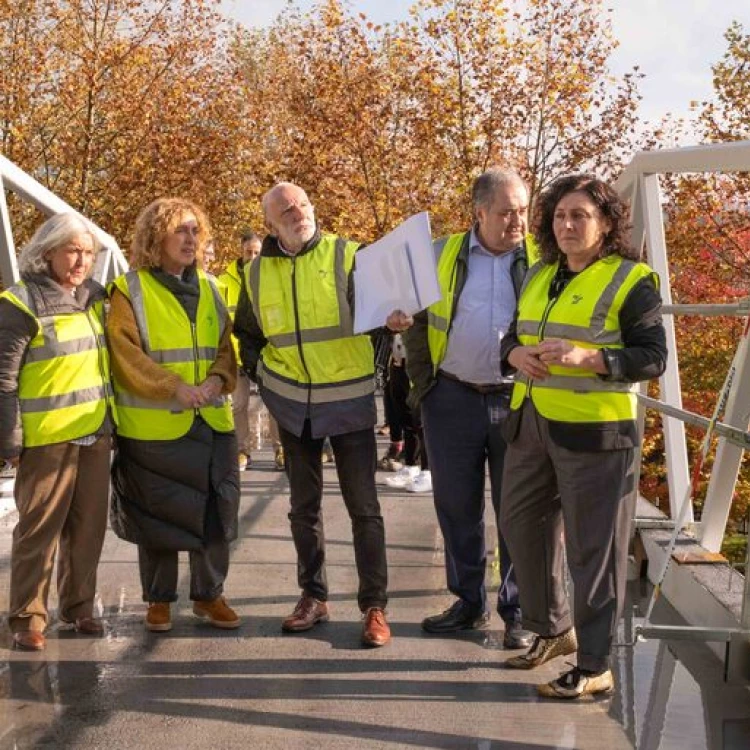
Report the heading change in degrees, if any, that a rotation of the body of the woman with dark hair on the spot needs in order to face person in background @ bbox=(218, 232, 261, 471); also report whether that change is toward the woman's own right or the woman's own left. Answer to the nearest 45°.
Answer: approximately 90° to the woman's own right

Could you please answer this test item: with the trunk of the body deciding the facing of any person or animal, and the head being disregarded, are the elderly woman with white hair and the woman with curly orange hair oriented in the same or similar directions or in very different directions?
same or similar directions

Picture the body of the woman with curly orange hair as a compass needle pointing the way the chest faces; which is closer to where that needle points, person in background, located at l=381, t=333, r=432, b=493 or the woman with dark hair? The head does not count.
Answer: the woman with dark hair

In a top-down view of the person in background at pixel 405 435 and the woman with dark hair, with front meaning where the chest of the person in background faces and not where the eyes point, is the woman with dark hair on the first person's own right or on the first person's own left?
on the first person's own left

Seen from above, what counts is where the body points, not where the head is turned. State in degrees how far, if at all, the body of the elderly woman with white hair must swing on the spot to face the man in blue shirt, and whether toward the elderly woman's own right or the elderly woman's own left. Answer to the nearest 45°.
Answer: approximately 45° to the elderly woman's own left

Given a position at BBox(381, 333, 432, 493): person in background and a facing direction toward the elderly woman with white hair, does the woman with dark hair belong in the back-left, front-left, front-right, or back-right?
front-left

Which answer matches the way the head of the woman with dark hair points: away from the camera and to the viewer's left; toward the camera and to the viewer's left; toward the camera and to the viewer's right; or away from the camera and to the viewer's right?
toward the camera and to the viewer's left

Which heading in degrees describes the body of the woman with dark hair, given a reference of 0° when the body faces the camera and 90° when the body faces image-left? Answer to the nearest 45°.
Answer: approximately 45°

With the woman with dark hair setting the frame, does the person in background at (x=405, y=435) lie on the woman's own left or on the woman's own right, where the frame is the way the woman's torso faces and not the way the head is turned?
on the woman's own right

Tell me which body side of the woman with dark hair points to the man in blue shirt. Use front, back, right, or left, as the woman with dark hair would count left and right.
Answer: right

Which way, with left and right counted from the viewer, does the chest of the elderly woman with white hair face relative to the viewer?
facing the viewer and to the right of the viewer

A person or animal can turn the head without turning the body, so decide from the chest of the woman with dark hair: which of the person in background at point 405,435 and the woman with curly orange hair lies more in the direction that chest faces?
the woman with curly orange hair

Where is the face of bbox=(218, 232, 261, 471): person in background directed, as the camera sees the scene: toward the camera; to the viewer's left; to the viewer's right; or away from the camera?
toward the camera
